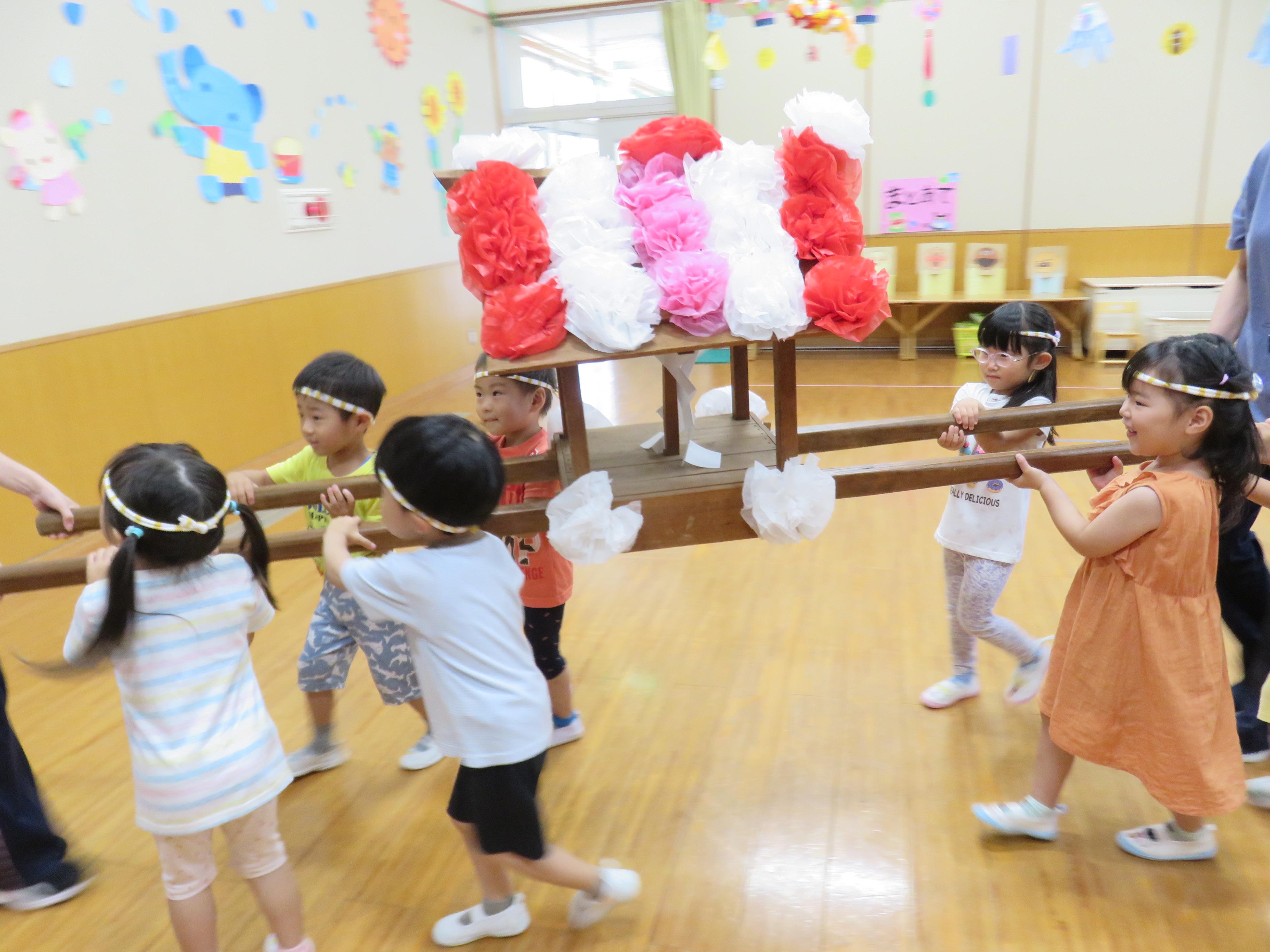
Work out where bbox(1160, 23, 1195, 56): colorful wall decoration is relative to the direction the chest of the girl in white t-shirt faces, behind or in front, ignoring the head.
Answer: behind

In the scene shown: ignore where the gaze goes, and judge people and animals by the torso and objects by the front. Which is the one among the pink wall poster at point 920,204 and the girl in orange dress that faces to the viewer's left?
the girl in orange dress

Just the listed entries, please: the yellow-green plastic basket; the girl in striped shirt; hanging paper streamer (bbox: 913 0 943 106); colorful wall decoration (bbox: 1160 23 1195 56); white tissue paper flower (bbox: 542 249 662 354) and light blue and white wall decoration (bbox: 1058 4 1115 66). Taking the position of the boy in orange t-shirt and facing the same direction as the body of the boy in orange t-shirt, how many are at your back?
4

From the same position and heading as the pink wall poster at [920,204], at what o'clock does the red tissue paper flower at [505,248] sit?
The red tissue paper flower is roughly at 12 o'clock from the pink wall poster.

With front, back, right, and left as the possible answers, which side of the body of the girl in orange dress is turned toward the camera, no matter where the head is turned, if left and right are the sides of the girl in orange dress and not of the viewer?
left

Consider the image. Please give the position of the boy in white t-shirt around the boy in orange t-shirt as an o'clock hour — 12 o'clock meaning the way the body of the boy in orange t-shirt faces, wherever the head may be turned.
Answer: The boy in white t-shirt is roughly at 11 o'clock from the boy in orange t-shirt.

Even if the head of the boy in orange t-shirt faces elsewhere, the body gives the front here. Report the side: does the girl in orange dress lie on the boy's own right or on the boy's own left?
on the boy's own left

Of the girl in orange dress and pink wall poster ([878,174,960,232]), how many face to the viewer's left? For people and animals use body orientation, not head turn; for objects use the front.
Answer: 1

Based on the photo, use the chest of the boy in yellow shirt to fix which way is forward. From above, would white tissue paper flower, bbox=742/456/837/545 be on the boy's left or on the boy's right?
on the boy's left

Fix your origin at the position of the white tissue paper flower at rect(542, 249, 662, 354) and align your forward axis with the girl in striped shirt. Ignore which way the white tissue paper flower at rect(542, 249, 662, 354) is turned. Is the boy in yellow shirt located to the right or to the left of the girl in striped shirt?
right

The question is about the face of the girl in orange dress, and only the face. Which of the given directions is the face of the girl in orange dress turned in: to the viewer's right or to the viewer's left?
to the viewer's left

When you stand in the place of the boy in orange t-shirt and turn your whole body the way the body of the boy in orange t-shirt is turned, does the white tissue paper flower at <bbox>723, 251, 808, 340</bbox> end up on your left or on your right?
on your left

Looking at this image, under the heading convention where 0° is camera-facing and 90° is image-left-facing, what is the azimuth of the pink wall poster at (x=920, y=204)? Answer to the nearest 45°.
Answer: approximately 0°

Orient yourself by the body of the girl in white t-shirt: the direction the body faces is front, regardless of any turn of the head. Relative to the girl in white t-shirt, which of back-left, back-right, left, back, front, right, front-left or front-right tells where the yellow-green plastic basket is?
back-right

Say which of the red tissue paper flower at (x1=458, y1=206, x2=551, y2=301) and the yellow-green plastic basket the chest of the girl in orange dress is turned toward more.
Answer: the red tissue paper flower
